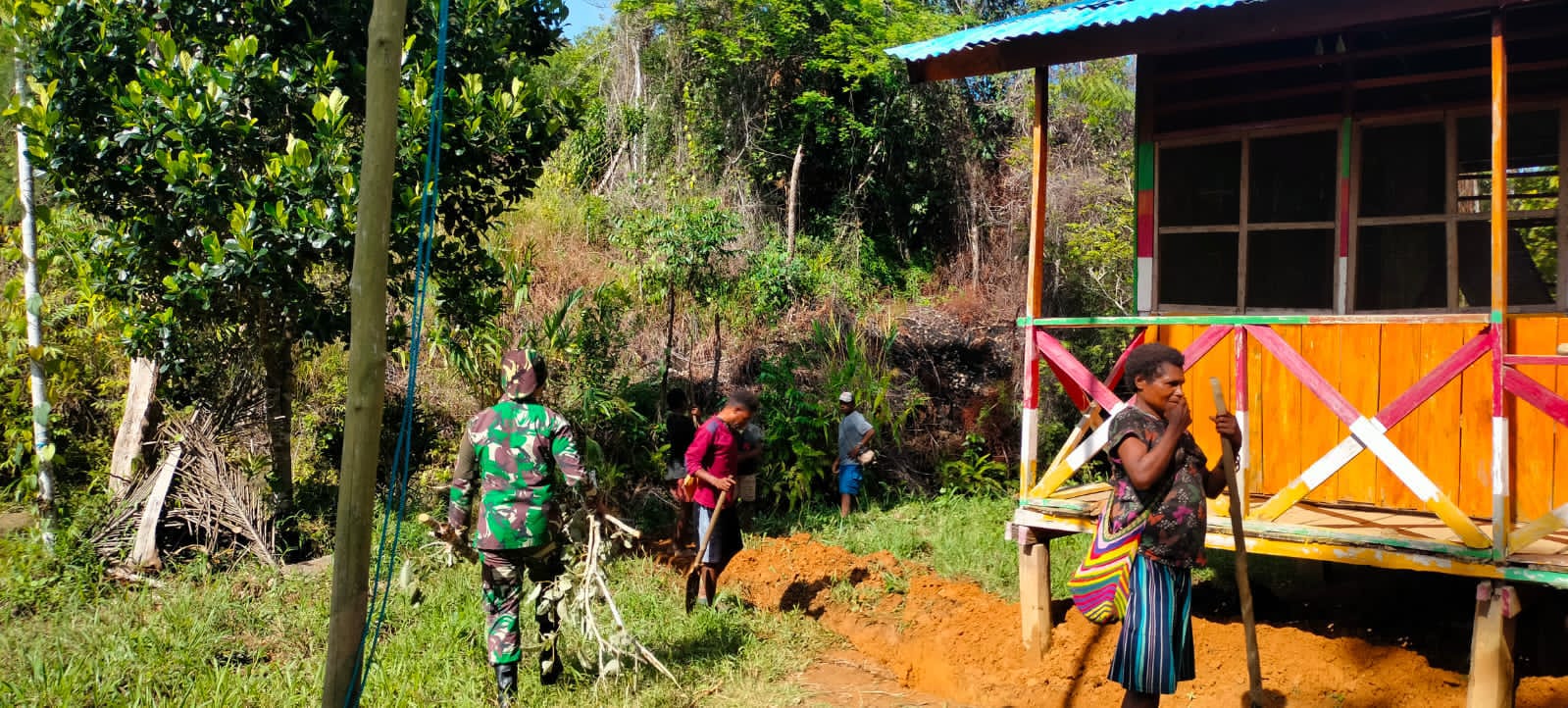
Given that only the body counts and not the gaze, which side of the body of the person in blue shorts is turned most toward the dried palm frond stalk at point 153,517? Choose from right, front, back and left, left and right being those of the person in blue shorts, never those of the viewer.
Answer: front

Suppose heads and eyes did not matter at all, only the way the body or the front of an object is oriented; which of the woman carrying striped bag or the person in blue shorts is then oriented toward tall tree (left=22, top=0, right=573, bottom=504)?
the person in blue shorts

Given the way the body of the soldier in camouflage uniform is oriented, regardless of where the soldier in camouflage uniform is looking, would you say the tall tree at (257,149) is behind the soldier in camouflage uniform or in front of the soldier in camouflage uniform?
in front

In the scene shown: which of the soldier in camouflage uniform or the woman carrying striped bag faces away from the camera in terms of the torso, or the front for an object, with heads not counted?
the soldier in camouflage uniform

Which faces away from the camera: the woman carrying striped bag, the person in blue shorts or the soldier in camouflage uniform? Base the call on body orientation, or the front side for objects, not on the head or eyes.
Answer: the soldier in camouflage uniform

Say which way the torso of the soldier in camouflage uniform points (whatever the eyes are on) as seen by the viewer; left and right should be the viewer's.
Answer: facing away from the viewer

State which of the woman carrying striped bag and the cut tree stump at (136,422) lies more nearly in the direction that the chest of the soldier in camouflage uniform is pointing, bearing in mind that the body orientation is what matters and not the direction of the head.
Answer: the cut tree stump

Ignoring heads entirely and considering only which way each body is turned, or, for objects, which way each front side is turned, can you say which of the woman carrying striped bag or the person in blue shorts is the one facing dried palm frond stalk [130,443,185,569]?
the person in blue shorts
